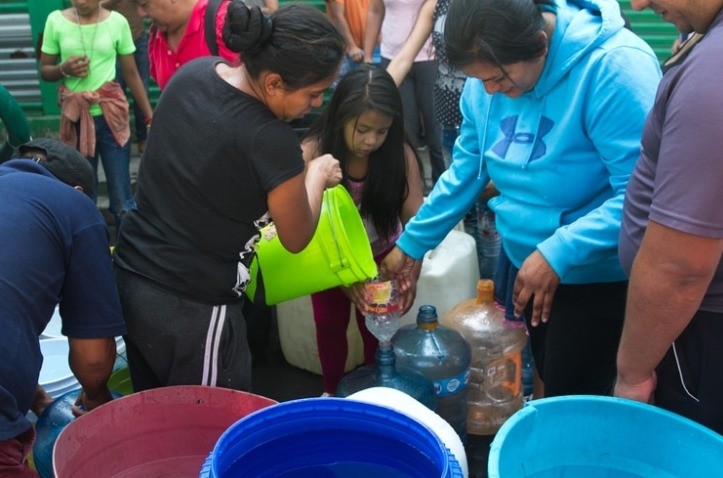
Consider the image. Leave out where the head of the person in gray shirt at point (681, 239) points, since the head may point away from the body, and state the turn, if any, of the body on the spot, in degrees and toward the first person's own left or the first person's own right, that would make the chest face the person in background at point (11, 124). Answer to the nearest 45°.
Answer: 0° — they already face them

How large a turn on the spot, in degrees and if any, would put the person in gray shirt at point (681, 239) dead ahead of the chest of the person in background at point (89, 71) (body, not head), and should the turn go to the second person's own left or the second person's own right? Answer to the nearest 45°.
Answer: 0° — they already face them

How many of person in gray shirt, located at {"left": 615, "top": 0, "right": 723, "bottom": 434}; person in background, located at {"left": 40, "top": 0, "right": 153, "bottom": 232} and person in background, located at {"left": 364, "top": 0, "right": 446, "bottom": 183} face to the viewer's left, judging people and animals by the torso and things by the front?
1

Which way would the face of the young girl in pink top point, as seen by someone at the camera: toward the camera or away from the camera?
toward the camera

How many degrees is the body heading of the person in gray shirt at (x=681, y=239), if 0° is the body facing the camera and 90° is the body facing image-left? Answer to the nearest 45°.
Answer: approximately 90°

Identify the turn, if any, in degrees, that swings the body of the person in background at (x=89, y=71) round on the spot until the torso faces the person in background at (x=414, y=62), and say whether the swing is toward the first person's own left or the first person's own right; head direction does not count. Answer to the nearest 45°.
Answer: approximately 90° to the first person's own left

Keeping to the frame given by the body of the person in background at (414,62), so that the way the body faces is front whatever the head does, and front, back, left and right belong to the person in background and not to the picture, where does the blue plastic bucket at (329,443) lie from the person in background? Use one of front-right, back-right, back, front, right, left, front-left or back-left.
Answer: front

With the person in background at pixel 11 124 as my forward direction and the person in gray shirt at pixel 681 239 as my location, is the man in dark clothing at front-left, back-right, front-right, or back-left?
front-left

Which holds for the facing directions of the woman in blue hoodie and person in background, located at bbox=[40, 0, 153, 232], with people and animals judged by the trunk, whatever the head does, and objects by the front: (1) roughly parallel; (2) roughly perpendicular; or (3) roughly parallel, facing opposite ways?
roughly perpendicular

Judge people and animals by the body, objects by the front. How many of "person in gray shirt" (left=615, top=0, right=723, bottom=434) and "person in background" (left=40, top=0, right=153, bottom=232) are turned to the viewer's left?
1

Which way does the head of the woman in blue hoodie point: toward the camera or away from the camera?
toward the camera

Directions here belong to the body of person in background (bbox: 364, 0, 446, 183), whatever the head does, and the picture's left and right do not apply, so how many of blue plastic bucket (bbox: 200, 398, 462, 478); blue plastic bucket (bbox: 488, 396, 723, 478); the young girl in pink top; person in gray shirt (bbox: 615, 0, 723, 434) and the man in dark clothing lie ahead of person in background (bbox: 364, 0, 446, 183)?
5

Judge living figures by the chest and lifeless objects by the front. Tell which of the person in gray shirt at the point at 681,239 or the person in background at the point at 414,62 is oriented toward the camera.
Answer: the person in background at the point at 414,62

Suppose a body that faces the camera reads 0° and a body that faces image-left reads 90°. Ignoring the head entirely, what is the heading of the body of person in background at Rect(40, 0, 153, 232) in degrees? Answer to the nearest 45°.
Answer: approximately 0°

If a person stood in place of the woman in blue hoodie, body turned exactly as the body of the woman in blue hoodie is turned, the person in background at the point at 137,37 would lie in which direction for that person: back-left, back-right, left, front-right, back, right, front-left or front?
right

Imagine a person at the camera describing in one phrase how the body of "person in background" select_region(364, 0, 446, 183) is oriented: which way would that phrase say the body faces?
toward the camera
